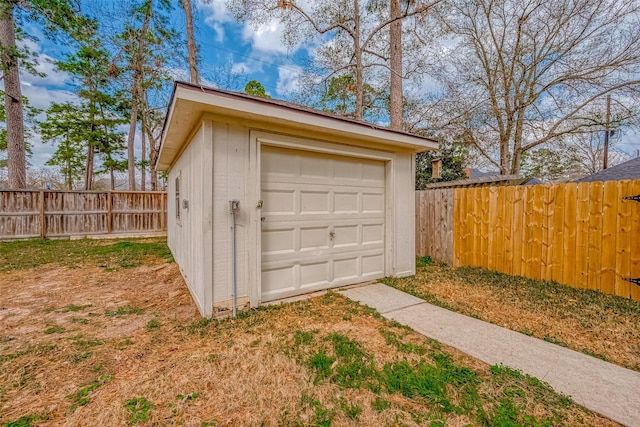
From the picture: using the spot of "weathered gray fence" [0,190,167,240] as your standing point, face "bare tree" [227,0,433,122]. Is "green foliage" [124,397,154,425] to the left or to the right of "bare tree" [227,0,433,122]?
right

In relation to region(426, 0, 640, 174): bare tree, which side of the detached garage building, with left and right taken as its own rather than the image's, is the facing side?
left

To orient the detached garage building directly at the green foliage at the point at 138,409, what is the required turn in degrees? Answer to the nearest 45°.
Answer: approximately 90° to its right

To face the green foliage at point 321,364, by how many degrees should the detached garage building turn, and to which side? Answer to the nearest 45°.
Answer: approximately 45° to its right

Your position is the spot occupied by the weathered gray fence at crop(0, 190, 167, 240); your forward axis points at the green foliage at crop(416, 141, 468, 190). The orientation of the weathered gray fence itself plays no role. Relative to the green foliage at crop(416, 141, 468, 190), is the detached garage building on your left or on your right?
right

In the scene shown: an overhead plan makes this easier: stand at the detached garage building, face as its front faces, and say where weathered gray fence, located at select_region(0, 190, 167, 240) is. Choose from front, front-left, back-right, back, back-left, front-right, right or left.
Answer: back

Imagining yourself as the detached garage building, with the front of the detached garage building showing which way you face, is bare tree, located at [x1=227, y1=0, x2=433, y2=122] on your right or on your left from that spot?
on your left

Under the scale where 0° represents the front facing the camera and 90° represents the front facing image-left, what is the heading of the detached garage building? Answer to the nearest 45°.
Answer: approximately 315°

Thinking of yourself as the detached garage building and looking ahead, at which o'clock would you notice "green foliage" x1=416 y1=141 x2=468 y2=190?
The green foliage is roughly at 9 o'clock from the detached garage building.

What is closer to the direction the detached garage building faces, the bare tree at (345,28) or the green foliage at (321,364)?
the green foliage

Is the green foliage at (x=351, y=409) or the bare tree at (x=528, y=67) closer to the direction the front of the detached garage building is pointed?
the green foliage

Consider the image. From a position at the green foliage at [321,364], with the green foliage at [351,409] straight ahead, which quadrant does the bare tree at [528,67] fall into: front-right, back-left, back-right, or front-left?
back-left

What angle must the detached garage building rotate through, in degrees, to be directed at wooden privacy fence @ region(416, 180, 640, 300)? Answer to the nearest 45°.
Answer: approximately 45° to its left

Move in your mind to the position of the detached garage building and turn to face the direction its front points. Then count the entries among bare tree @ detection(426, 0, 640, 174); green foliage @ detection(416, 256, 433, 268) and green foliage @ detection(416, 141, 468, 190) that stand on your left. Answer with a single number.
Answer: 3

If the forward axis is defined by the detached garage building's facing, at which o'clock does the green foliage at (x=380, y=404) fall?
The green foliage is roughly at 1 o'clock from the detached garage building.
